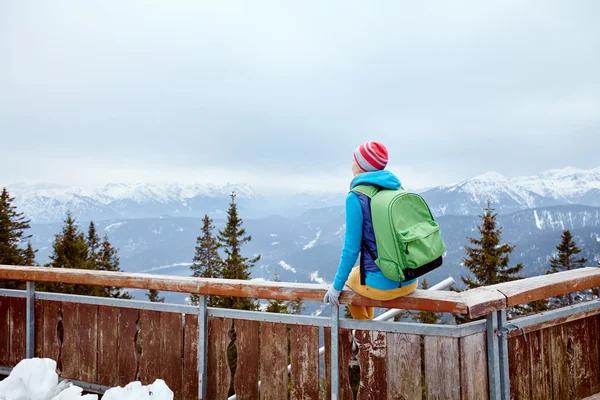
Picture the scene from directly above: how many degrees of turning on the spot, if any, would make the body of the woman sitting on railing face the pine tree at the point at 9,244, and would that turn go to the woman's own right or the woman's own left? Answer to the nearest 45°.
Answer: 0° — they already face it

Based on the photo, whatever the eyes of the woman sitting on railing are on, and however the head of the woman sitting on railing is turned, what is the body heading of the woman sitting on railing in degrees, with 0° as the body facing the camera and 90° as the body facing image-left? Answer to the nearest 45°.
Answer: approximately 135°

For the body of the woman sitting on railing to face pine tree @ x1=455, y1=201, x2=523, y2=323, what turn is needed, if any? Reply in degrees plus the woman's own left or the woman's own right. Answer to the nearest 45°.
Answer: approximately 45° to the woman's own right

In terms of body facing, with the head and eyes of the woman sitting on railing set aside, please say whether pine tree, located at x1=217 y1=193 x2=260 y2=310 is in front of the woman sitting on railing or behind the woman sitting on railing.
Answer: in front
